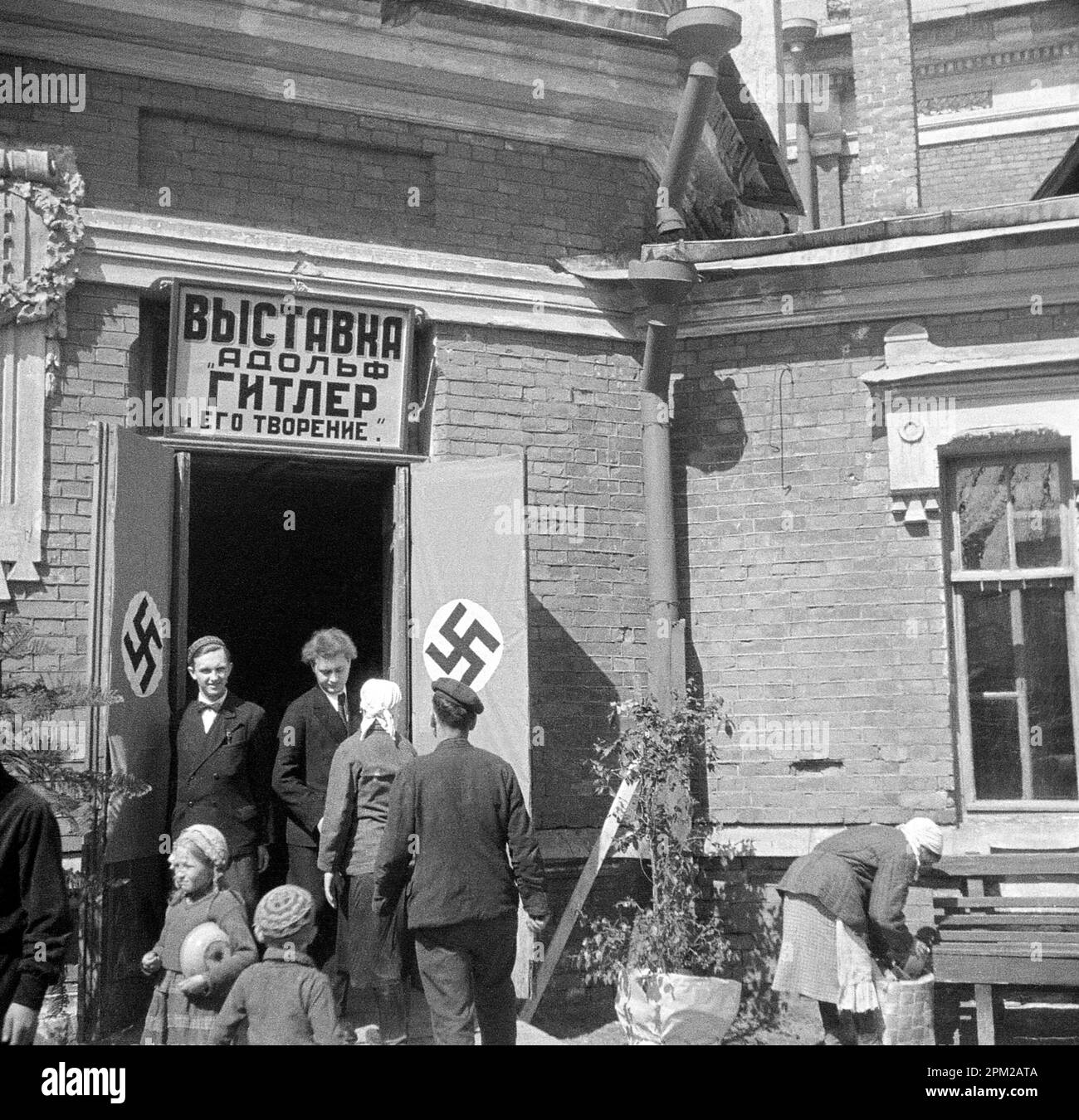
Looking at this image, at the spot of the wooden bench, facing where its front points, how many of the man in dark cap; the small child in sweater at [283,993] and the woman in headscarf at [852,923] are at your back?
0

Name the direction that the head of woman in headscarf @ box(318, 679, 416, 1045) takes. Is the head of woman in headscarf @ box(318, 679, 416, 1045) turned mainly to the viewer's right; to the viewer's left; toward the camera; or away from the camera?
away from the camera

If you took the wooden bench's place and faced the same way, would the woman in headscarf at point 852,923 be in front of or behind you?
in front

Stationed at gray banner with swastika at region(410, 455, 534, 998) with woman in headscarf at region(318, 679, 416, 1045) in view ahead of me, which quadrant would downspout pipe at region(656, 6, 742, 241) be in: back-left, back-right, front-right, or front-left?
back-left

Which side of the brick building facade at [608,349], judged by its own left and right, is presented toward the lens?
front

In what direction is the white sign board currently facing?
toward the camera

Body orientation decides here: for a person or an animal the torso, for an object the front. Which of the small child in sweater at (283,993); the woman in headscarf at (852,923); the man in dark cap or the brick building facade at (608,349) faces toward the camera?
the brick building facade

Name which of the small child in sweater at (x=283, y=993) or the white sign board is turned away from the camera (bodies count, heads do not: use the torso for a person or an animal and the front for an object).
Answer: the small child in sweater

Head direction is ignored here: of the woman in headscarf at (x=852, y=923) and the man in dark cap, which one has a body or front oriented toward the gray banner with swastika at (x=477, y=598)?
the man in dark cap

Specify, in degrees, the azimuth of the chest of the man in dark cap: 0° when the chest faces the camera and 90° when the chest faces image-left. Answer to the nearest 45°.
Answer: approximately 180°

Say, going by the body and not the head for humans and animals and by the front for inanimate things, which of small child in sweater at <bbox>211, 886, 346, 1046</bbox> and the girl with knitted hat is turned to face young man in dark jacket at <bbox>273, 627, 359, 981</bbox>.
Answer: the small child in sweater

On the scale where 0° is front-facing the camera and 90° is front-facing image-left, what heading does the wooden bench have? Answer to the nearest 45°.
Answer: approximately 0°

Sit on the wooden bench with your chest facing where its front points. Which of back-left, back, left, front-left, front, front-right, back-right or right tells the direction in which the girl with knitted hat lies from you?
front-right

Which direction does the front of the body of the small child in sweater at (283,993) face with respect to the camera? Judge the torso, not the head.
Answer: away from the camera

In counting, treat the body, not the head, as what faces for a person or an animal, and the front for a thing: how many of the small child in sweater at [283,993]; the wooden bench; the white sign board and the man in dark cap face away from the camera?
2

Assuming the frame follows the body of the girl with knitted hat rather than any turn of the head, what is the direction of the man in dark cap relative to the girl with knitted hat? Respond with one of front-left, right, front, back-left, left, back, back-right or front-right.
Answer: back-left

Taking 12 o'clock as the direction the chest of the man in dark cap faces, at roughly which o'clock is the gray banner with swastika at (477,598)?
The gray banner with swastika is roughly at 12 o'clock from the man in dark cap.

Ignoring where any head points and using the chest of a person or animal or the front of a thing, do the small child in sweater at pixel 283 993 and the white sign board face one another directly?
yes

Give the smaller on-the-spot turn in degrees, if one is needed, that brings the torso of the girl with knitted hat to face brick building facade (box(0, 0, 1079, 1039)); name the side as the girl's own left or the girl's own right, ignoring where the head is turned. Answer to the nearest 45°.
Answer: approximately 180°

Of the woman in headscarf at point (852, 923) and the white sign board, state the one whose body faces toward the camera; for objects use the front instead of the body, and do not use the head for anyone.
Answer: the white sign board

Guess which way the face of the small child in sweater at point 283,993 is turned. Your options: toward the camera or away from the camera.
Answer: away from the camera
